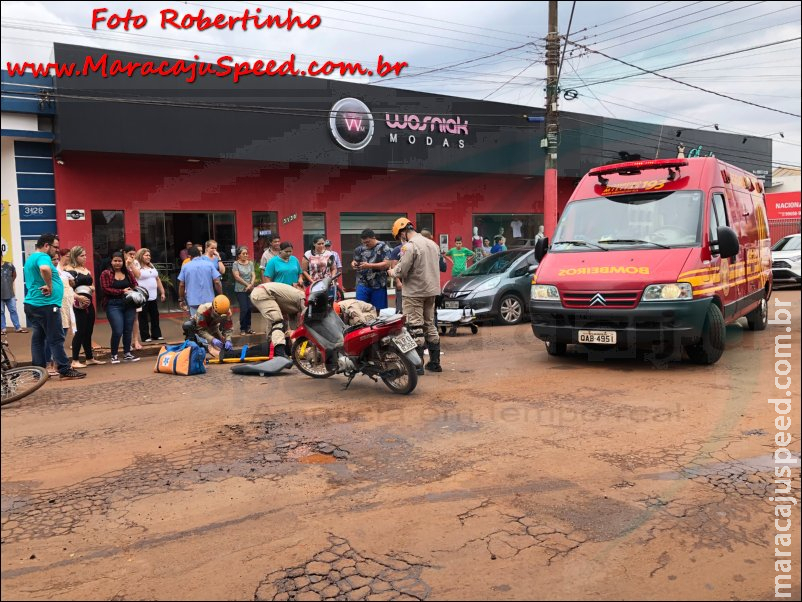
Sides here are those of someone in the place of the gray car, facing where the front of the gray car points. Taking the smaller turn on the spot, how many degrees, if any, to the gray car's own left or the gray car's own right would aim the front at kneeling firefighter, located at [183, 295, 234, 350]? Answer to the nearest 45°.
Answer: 0° — it already faces them

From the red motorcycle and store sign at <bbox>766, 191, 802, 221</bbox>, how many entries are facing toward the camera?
1

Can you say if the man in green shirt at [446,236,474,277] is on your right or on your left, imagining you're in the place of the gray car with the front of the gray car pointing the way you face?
on your right

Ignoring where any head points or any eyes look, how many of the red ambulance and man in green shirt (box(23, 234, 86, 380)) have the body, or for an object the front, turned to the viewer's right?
1

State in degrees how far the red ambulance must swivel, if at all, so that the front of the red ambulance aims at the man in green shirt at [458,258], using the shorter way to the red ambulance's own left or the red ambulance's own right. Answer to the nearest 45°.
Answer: approximately 90° to the red ambulance's own right

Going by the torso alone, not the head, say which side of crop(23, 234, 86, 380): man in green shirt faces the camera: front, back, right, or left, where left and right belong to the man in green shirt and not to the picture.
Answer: right

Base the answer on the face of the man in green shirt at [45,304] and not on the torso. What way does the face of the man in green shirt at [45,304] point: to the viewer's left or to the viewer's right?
to the viewer's right

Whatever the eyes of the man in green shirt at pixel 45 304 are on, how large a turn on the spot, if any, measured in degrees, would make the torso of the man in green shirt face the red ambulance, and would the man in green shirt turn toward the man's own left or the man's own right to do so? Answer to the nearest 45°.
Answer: approximately 45° to the man's own right

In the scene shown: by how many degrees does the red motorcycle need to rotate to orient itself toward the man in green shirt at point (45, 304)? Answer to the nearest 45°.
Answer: approximately 45° to its left
